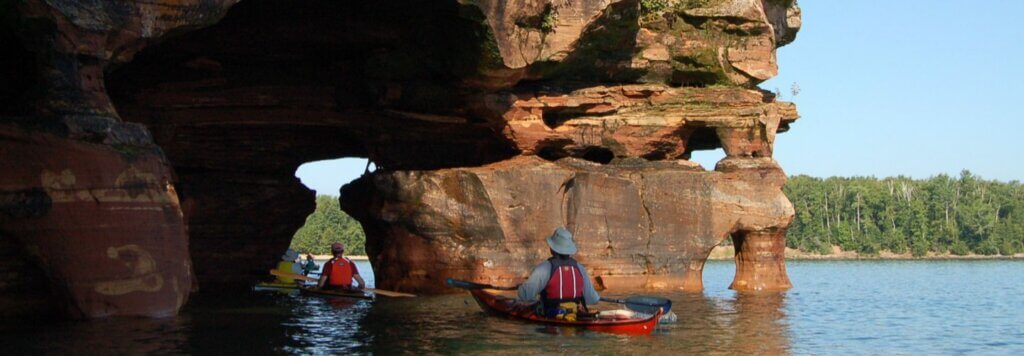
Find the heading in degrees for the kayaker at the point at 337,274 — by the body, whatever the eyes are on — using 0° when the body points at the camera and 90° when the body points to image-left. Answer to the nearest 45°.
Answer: approximately 180°

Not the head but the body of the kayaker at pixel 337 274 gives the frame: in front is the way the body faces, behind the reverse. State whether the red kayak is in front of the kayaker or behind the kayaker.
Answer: behind
